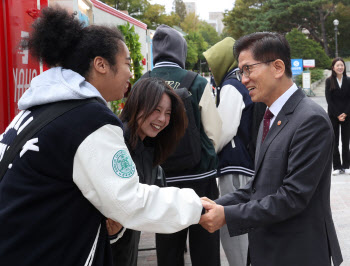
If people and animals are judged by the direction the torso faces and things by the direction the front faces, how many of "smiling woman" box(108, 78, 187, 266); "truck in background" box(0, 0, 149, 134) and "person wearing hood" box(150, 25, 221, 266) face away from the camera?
1

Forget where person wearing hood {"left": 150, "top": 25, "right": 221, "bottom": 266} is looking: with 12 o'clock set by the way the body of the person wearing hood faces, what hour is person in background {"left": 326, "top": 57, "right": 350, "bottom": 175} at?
The person in background is roughly at 1 o'clock from the person wearing hood.

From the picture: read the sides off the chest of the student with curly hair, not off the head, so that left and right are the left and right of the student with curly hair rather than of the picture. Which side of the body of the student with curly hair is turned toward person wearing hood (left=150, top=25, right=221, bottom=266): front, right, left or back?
front

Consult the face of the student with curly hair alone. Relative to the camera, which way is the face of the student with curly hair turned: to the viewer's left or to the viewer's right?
to the viewer's right

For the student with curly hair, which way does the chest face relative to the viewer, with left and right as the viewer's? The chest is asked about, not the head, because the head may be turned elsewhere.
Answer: facing away from the viewer and to the right of the viewer

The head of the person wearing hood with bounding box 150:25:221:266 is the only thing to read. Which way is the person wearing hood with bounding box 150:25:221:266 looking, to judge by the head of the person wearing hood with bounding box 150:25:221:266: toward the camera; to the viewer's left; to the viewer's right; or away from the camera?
away from the camera

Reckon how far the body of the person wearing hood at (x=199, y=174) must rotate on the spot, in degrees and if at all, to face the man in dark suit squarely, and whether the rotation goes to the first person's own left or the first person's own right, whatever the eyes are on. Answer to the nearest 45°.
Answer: approximately 180°

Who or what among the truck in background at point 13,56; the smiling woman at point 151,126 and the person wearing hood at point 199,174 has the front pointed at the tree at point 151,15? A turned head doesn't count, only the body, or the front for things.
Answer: the person wearing hood

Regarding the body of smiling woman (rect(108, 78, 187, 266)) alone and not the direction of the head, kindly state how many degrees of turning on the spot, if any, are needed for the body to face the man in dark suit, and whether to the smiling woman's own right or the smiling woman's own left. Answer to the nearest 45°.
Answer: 0° — they already face them

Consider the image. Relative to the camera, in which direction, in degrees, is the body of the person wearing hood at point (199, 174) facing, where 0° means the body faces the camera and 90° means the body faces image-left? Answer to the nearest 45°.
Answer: approximately 180°

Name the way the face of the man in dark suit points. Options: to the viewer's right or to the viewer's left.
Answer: to the viewer's left

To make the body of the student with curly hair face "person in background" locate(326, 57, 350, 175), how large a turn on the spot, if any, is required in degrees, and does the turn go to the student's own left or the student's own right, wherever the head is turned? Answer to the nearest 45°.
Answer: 0° — they already face them

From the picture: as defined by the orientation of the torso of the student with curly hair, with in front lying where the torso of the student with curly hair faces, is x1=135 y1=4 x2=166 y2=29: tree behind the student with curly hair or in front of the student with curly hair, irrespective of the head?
in front
